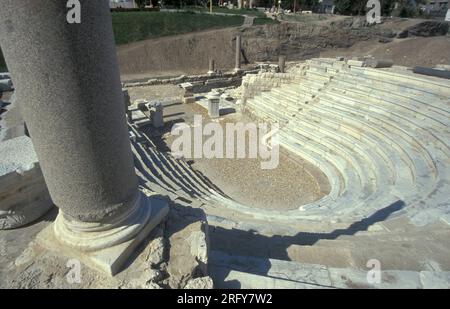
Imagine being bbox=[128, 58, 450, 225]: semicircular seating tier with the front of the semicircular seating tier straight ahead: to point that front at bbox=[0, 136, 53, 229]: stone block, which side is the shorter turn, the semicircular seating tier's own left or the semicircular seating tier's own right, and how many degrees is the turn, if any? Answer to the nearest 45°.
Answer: approximately 90° to the semicircular seating tier's own left

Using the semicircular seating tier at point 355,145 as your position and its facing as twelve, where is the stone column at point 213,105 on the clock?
The stone column is roughly at 12 o'clock from the semicircular seating tier.

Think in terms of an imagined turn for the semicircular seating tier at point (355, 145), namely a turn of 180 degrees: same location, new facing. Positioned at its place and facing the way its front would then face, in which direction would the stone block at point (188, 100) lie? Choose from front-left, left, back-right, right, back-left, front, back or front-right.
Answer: back

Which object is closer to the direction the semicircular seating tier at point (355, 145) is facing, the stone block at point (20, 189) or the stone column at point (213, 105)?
the stone column

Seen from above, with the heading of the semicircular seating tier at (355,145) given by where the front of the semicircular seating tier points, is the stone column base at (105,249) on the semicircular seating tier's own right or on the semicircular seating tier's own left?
on the semicircular seating tier's own left

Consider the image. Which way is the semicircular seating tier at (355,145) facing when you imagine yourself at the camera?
facing away from the viewer and to the left of the viewer

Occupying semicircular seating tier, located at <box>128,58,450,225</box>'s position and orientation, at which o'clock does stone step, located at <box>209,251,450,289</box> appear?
The stone step is roughly at 8 o'clock from the semicircular seating tier.

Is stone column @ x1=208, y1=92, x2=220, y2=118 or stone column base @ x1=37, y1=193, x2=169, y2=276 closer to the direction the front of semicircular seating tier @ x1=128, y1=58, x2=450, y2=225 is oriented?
the stone column

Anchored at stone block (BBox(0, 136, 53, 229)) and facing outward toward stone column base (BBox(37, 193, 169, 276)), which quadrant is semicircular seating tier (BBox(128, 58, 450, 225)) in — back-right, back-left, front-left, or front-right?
front-left
